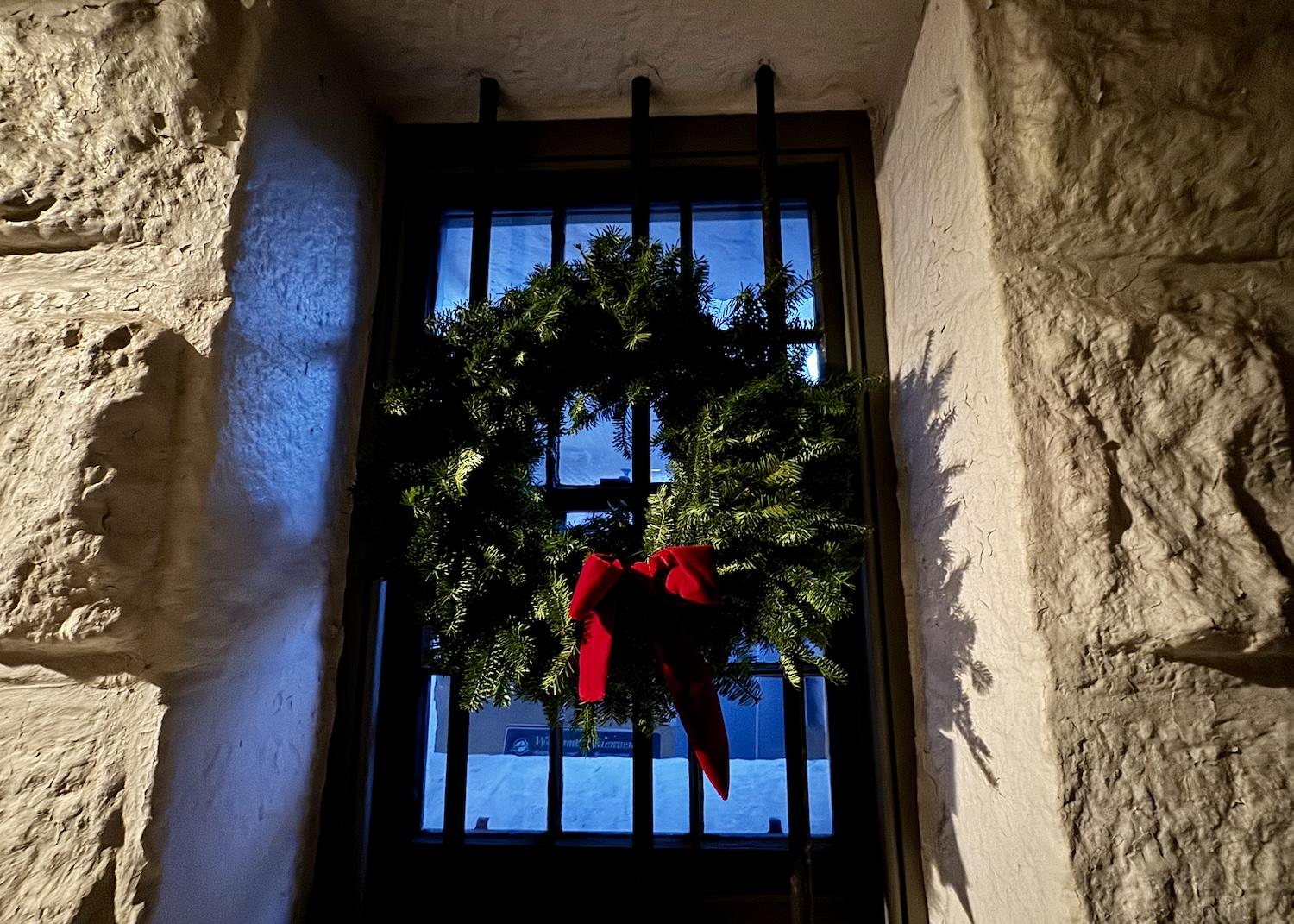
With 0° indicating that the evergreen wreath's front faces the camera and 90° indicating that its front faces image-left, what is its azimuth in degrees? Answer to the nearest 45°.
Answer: approximately 0°
